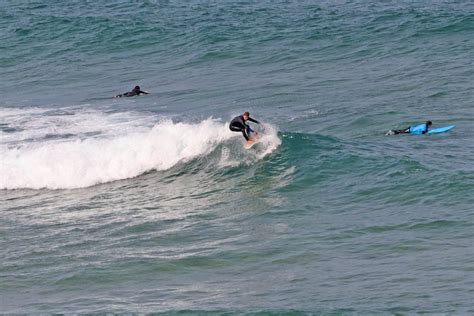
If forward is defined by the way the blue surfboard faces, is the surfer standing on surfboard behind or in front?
behind

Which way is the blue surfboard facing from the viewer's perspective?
to the viewer's right
